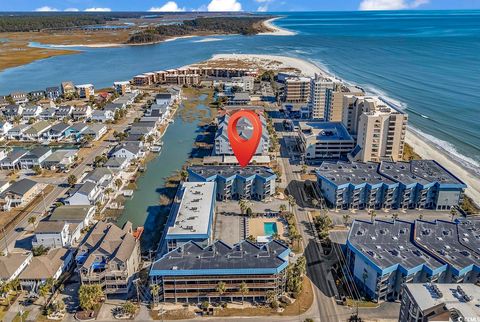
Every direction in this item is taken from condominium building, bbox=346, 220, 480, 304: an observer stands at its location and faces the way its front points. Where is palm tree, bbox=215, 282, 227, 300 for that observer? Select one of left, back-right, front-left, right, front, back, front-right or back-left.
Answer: front-right

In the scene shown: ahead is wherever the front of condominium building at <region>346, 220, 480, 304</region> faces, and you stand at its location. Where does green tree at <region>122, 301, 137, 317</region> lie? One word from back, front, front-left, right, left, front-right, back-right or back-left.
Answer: front-right

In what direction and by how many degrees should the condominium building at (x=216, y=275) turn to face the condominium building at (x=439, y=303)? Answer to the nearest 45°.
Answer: approximately 45° to its left

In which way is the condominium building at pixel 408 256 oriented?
toward the camera

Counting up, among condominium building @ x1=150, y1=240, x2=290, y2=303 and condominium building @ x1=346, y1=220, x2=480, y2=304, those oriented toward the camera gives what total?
2

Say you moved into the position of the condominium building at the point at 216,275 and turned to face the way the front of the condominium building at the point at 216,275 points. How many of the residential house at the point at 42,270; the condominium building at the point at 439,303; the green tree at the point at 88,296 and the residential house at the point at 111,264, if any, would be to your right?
3

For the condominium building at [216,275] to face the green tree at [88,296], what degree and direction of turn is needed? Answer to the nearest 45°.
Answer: approximately 90° to its right

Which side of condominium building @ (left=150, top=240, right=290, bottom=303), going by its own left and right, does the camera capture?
front

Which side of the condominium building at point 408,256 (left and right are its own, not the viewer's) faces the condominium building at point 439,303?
front

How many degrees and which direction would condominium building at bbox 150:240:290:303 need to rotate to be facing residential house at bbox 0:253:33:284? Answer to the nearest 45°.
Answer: approximately 90° to its right

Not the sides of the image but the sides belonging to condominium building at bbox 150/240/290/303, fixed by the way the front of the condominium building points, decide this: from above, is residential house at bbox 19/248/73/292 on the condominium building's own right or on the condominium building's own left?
on the condominium building's own right

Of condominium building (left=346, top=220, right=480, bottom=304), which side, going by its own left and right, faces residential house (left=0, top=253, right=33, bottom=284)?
right
